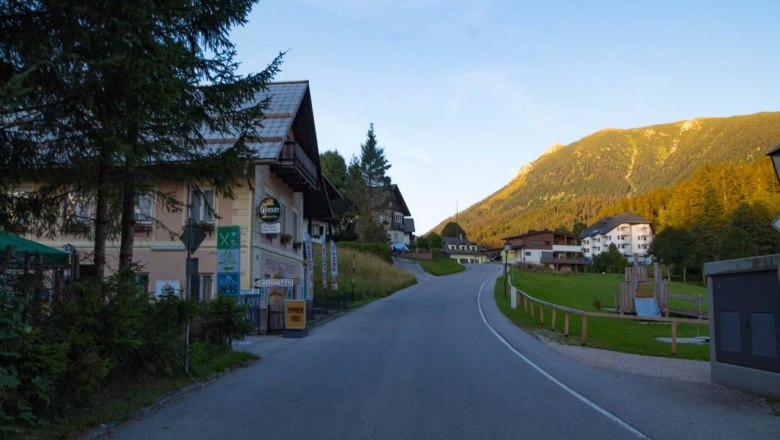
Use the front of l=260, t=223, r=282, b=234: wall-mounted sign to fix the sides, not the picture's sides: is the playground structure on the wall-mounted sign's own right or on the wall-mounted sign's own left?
on the wall-mounted sign's own left

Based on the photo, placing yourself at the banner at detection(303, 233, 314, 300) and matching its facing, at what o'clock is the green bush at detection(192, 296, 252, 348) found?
The green bush is roughly at 12 o'clock from the banner.

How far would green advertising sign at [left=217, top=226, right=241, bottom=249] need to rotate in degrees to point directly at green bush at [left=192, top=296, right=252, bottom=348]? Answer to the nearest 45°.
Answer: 0° — it already faces it

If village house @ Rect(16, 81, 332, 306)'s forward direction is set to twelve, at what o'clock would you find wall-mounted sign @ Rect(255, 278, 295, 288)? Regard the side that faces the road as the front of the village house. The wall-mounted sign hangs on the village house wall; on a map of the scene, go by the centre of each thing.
The wall-mounted sign is roughly at 1 o'clock from the village house.

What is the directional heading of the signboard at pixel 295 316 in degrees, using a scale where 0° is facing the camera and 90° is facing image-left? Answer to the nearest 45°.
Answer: approximately 0°

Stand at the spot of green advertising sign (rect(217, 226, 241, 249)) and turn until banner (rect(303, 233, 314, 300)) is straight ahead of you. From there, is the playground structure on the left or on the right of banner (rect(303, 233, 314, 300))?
right

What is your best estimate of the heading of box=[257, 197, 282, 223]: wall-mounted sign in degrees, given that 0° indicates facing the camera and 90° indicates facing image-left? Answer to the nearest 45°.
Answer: approximately 0°
